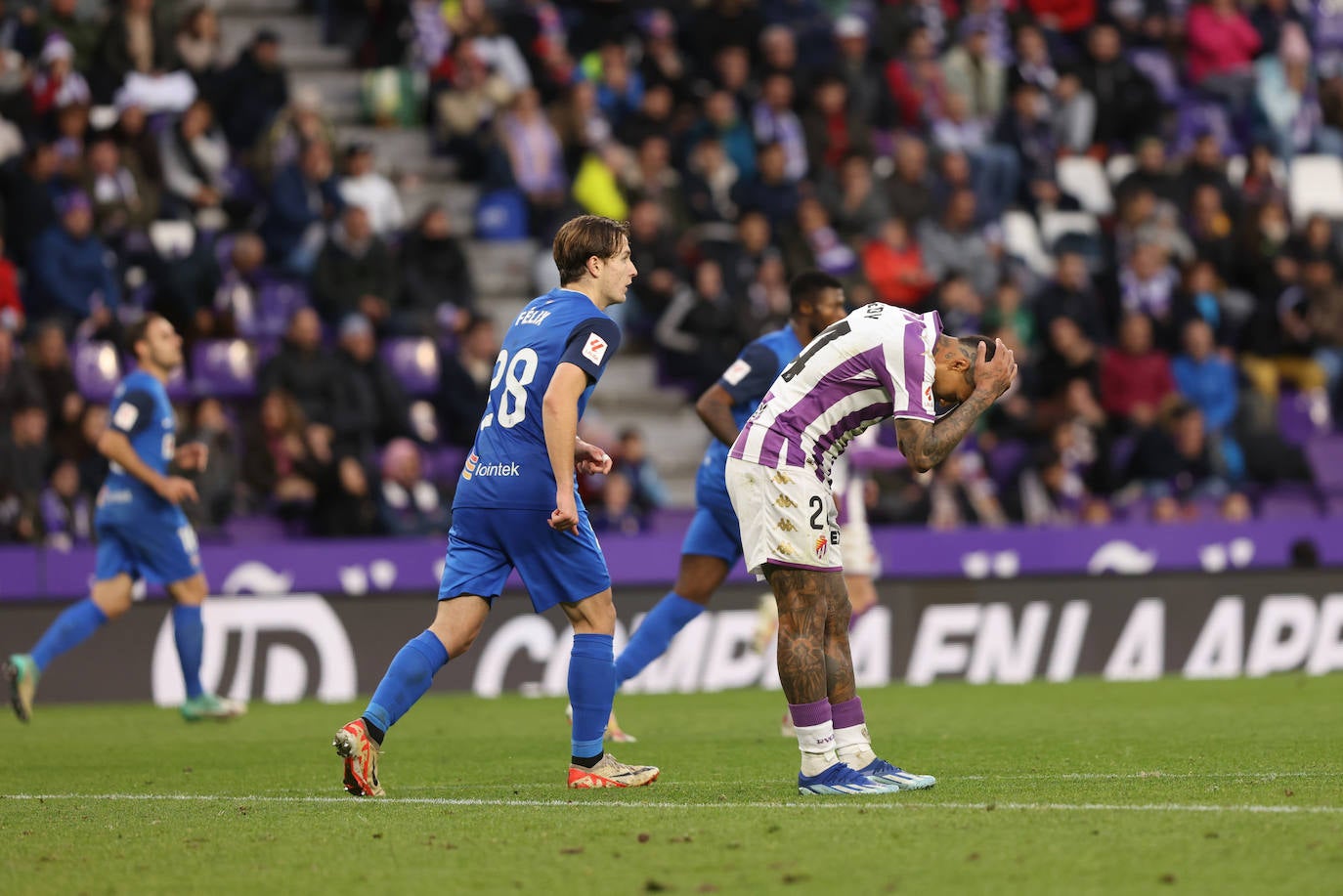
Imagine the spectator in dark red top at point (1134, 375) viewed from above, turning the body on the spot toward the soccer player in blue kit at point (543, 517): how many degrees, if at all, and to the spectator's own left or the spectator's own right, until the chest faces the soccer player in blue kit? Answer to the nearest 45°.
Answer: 0° — they already face them

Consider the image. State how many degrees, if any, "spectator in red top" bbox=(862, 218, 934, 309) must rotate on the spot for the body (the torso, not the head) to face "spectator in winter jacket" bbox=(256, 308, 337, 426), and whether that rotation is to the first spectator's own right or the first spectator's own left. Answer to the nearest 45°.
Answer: approximately 45° to the first spectator's own right

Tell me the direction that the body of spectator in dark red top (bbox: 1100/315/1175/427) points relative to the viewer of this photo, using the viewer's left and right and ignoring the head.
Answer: facing the viewer

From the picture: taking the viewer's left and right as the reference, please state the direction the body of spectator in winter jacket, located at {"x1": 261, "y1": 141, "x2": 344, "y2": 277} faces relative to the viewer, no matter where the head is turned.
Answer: facing the viewer and to the right of the viewer

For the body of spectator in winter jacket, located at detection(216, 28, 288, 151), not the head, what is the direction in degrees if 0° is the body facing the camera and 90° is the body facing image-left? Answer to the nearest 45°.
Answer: approximately 315°

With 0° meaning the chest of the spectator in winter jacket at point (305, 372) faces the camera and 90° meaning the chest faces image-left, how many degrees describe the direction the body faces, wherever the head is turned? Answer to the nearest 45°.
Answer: approximately 0°

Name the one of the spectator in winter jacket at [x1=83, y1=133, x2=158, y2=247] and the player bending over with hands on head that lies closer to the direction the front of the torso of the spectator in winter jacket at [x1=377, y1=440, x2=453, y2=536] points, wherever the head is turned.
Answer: the player bending over with hands on head

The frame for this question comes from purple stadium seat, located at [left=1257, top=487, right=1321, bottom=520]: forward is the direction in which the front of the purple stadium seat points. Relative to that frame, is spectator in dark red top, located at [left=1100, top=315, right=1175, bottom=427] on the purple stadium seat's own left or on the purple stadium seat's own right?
on the purple stadium seat's own right

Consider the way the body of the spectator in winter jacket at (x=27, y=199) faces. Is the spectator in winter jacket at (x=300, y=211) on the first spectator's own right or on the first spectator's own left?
on the first spectator's own left

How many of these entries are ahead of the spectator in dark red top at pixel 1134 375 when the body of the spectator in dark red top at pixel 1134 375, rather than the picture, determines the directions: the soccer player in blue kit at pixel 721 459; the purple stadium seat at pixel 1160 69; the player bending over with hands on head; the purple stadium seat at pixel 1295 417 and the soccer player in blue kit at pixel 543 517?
3

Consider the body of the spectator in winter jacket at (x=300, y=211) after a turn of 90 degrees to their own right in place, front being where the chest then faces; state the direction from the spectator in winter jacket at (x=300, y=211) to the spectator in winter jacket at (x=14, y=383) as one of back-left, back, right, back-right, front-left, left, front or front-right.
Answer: front

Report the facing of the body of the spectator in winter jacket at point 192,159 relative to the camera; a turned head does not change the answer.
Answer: toward the camera

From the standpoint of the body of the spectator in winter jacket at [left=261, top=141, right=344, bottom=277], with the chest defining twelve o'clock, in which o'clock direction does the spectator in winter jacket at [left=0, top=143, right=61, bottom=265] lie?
the spectator in winter jacket at [left=0, top=143, right=61, bottom=265] is roughly at 4 o'clock from the spectator in winter jacket at [left=261, top=141, right=344, bottom=277].

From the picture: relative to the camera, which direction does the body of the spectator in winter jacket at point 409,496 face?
toward the camera

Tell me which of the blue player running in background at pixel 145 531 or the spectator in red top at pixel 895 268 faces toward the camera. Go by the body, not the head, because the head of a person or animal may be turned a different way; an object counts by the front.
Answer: the spectator in red top

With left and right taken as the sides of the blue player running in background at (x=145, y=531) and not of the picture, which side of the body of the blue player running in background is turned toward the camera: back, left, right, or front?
right
